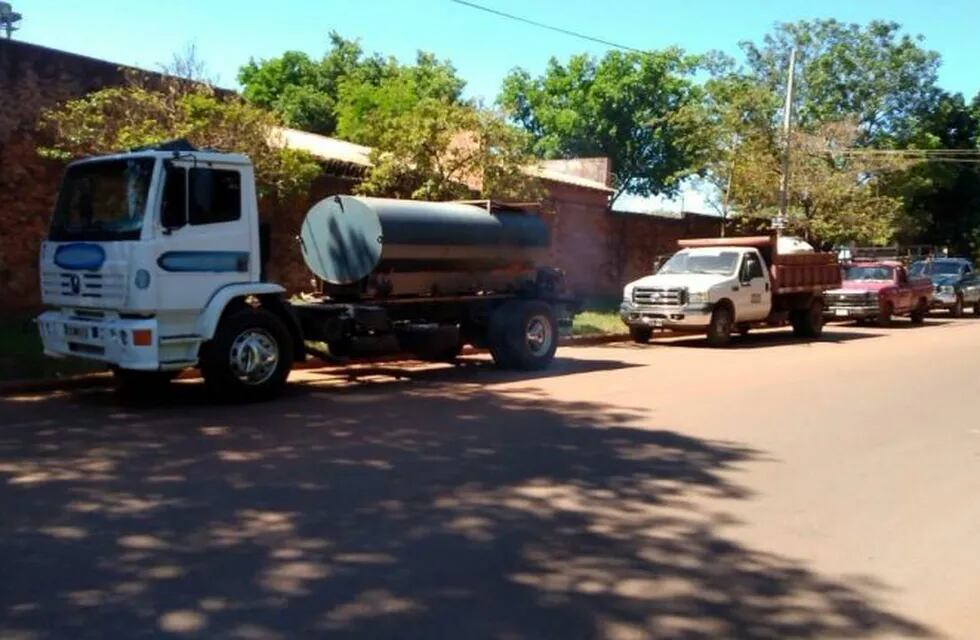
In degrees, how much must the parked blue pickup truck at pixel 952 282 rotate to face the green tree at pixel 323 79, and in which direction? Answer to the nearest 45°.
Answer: approximately 45° to its right

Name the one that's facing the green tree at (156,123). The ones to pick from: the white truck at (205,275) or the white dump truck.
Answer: the white dump truck

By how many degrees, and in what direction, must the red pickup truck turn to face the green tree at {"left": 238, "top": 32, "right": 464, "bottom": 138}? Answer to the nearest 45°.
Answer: approximately 45° to its right

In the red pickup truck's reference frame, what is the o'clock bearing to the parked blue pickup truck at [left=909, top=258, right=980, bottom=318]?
The parked blue pickup truck is roughly at 5 o'clock from the red pickup truck.

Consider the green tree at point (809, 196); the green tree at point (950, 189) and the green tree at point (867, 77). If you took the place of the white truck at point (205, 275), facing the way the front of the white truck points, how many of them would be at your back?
3

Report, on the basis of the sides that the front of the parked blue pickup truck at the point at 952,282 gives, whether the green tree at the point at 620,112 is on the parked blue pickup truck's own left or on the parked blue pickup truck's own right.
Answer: on the parked blue pickup truck's own right

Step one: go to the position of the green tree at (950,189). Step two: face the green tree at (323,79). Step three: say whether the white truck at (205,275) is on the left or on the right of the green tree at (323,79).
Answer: left

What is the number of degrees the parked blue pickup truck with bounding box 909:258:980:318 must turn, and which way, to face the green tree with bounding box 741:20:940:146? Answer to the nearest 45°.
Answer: approximately 135° to its right

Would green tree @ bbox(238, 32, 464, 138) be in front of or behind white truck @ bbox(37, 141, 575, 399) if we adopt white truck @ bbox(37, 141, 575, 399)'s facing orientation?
behind

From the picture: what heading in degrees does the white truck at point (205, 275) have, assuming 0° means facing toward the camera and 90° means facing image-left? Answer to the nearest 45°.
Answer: approximately 45°

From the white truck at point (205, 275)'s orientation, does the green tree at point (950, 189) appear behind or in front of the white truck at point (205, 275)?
behind

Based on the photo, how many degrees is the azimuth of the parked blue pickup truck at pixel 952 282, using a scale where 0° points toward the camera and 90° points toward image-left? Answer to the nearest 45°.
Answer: approximately 45°
